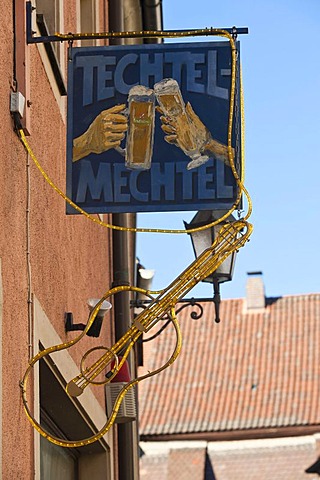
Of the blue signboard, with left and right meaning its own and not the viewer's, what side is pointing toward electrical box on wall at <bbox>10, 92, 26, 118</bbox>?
right

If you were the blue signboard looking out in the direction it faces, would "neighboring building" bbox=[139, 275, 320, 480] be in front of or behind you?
behind

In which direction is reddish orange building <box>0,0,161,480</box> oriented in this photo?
to the viewer's right
